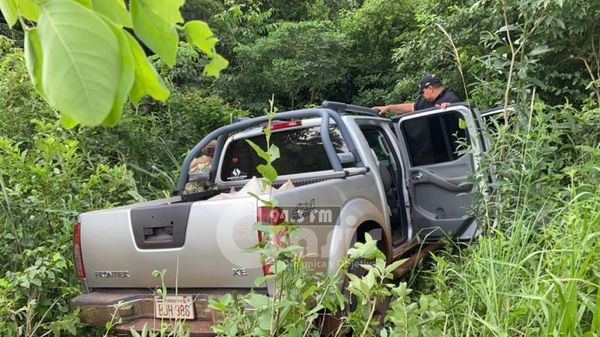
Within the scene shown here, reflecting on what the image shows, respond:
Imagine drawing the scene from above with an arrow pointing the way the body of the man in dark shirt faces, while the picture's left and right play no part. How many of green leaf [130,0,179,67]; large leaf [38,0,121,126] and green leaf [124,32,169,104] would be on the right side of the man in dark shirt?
0

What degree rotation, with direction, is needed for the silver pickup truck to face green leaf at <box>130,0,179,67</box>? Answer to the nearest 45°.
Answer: approximately 135° to its right

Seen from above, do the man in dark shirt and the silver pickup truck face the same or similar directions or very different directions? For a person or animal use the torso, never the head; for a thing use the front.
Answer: very different directions

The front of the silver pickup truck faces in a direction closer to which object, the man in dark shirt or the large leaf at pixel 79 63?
the man in dark shirt

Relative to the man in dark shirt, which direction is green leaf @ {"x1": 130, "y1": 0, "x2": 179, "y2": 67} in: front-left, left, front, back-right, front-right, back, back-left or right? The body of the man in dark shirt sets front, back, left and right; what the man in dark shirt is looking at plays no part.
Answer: front-left

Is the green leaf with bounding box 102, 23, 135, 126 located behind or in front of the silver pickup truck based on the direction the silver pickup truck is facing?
behind

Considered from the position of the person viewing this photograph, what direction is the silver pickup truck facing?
facing away from the viewer and to the right of the viewer

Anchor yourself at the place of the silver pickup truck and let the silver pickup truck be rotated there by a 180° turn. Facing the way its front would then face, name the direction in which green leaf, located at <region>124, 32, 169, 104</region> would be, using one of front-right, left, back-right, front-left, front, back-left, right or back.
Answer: front-left

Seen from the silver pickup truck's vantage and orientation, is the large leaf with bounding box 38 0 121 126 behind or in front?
behind

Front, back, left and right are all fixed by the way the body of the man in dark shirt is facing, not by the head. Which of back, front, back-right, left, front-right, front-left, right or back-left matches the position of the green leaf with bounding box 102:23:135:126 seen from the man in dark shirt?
front-left

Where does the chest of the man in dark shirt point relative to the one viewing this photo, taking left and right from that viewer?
facing the viewer and to the left of the viewer
